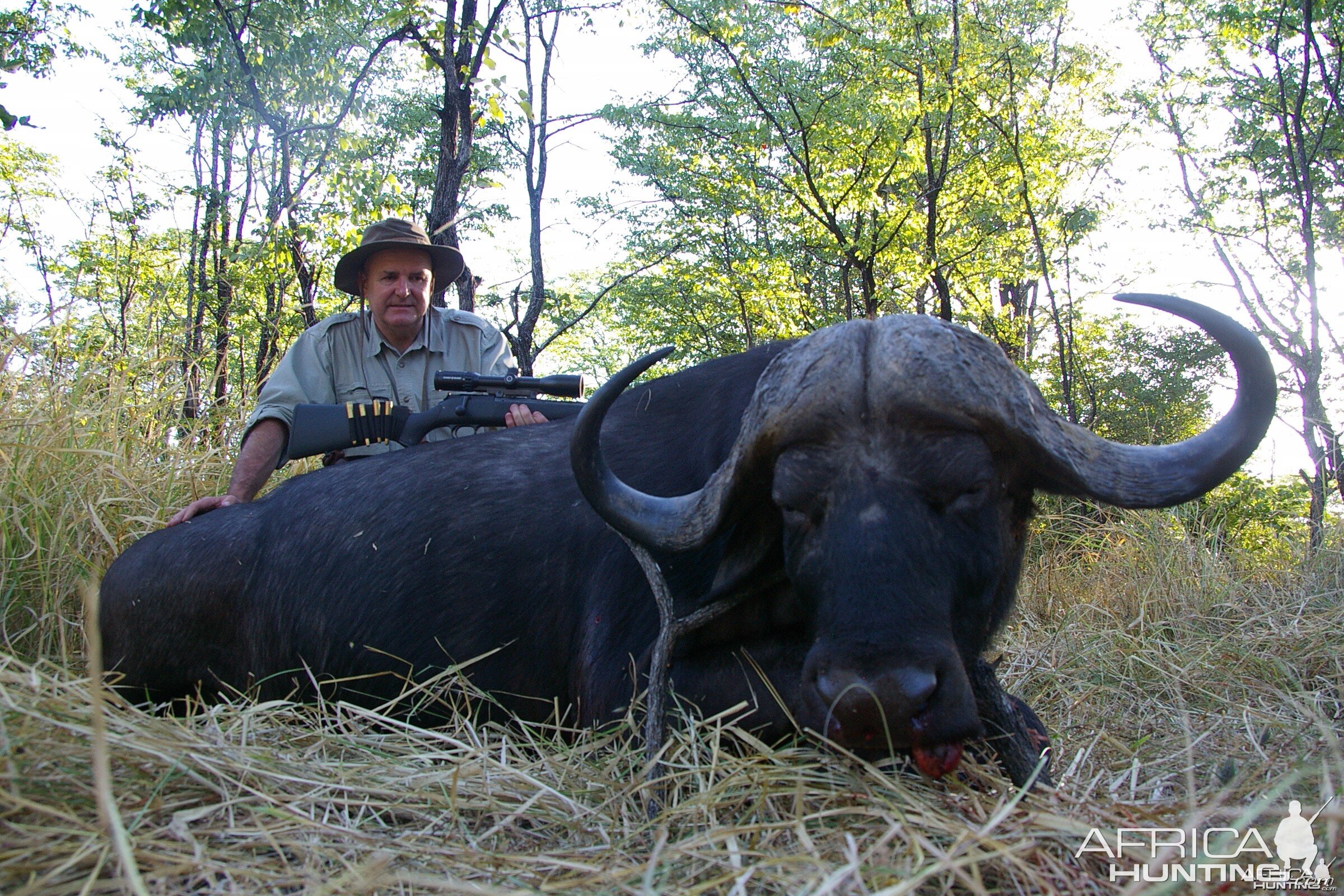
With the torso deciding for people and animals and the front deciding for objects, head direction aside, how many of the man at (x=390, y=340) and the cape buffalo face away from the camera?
0

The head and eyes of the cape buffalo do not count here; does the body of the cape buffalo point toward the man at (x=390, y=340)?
no

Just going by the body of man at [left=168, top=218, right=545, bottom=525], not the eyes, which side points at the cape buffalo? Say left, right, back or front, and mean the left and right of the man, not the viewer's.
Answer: front

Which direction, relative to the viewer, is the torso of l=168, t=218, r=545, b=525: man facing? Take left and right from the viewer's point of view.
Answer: facing the viewer

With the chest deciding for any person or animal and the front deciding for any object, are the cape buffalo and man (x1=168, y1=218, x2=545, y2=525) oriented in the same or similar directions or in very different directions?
same or similar directions

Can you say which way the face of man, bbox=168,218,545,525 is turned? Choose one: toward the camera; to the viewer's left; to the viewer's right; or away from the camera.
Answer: toward the camera

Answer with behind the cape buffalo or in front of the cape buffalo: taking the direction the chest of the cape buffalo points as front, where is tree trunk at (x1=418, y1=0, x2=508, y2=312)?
behind

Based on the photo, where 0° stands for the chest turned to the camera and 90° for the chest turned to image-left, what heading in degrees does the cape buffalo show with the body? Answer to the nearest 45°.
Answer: approximately 315°
